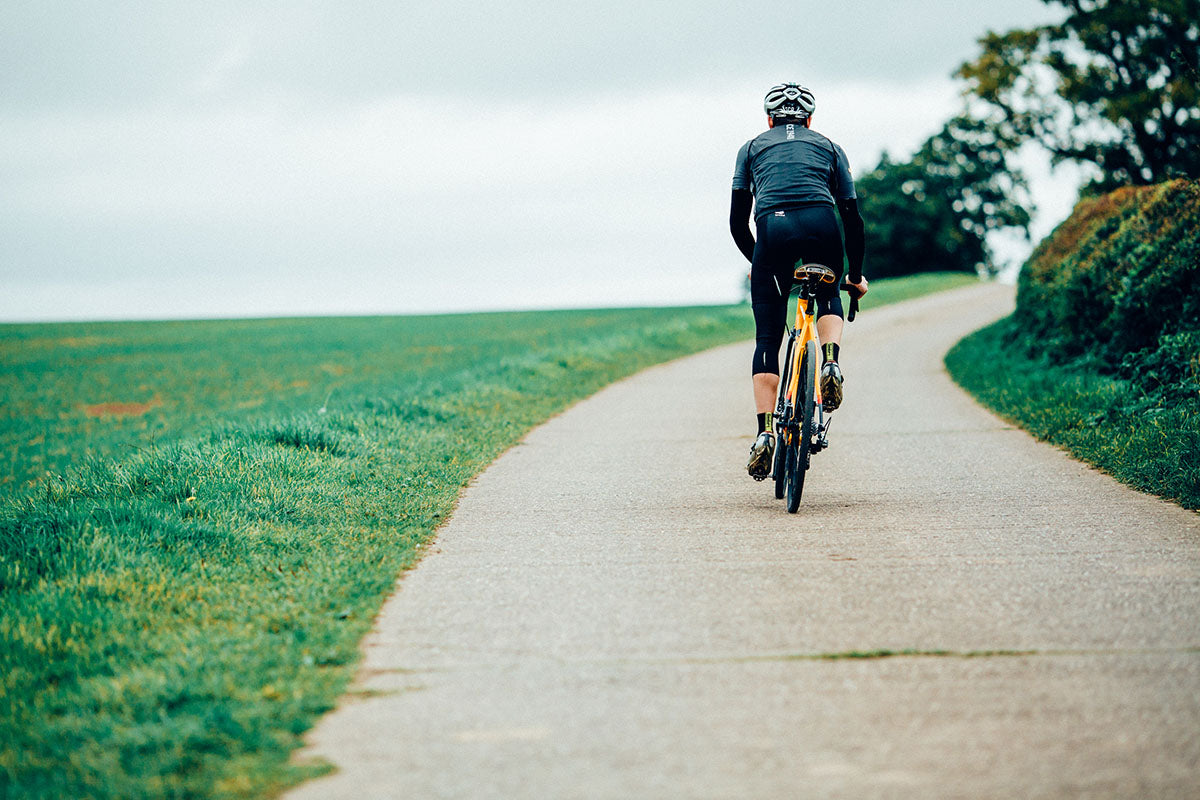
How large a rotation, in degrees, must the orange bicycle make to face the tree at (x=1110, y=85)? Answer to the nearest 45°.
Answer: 0° — it already faces it

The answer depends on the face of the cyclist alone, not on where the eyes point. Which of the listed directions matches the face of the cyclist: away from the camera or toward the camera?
away from the camera

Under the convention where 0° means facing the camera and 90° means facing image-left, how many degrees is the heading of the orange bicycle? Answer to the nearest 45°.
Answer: approximately 180°

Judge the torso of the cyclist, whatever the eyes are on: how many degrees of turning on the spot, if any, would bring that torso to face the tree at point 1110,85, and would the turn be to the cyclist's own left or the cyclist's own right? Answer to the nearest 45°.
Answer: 0° — they already face it

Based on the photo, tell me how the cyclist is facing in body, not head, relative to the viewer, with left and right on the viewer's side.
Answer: facing away from the viewer
